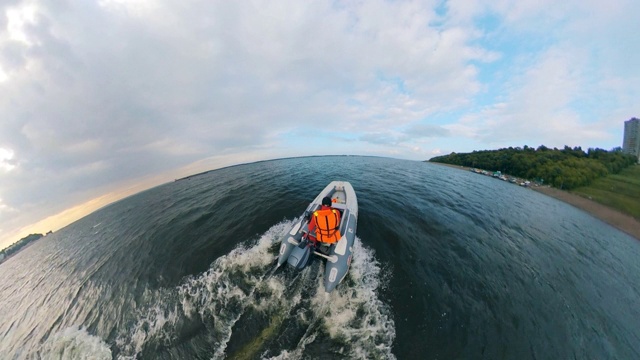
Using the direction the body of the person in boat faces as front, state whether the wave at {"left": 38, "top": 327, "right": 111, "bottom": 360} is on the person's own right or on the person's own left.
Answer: on the person's own left

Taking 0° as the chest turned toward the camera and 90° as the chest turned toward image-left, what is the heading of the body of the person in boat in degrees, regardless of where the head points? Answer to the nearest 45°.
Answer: approximately 180°
